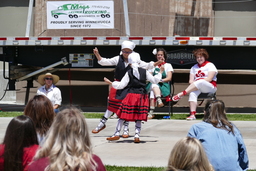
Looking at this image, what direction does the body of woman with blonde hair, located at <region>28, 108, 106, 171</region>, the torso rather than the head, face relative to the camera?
away from the camera

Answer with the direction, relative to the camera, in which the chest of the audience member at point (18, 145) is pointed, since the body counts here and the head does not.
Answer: away from the camera

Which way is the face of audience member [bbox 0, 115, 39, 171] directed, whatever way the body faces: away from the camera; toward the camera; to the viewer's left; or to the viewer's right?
away from the camera

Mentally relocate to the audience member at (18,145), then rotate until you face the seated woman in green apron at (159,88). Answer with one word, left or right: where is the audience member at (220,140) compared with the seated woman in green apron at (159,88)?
right

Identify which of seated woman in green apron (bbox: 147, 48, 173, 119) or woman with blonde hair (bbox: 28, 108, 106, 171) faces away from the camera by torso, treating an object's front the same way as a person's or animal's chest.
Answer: the woman with blonde hair

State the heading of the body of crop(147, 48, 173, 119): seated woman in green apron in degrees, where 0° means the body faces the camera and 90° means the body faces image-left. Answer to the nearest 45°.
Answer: approximately 45°

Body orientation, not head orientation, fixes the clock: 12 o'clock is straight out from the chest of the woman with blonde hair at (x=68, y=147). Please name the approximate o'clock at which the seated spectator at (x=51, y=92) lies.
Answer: The seated spectator is roughly at 12 o'clock from the woman with blonde hair.

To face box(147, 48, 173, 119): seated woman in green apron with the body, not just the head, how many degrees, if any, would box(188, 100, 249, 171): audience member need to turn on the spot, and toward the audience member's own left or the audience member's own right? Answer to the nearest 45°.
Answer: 0° — they already face them

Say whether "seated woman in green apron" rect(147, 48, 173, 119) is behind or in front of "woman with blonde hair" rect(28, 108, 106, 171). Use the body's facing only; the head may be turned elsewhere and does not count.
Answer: in front

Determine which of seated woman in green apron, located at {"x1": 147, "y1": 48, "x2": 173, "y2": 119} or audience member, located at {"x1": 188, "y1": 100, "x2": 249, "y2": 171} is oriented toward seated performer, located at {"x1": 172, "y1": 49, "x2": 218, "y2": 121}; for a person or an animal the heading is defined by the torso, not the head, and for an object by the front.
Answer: the audience member

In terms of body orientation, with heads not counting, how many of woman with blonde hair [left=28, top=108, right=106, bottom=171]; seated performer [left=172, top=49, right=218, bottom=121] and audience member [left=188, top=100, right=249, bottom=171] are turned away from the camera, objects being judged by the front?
2

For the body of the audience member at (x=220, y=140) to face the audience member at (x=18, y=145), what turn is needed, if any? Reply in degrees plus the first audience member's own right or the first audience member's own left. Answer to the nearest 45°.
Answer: approximately 135° to the first audience member's own left

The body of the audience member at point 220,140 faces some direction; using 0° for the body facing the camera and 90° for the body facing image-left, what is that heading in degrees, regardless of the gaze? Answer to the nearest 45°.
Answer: approximately 180°

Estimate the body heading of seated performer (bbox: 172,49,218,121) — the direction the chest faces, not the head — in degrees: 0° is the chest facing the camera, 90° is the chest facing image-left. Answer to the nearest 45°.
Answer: approximately 45°

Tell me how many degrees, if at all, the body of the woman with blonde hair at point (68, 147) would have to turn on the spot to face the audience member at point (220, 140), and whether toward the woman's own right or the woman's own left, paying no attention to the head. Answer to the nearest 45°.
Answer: approximately 45° to the woman's own right
